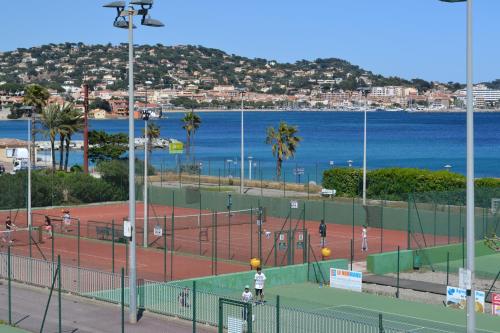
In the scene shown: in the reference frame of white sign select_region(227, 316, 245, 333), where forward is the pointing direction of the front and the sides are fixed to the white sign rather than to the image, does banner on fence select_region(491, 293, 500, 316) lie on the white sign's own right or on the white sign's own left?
on the white sign's own left

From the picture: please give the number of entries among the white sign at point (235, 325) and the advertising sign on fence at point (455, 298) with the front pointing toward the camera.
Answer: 2

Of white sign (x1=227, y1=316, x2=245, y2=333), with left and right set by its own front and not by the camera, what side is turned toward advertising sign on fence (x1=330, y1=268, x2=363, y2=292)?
back

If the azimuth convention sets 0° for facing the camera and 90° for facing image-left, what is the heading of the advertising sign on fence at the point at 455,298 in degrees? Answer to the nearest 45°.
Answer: approximately 0°

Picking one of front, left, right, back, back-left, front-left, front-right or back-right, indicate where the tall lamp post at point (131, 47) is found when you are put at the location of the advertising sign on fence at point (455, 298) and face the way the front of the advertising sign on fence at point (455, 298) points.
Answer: front-right

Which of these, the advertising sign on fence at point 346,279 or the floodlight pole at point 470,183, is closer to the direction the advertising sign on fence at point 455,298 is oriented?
the floodlight pole

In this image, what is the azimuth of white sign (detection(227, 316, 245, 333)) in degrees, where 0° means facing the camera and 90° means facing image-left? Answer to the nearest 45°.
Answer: approximately 0°

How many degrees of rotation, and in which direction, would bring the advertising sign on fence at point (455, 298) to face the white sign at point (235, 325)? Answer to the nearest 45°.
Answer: approximately 45° to its right
